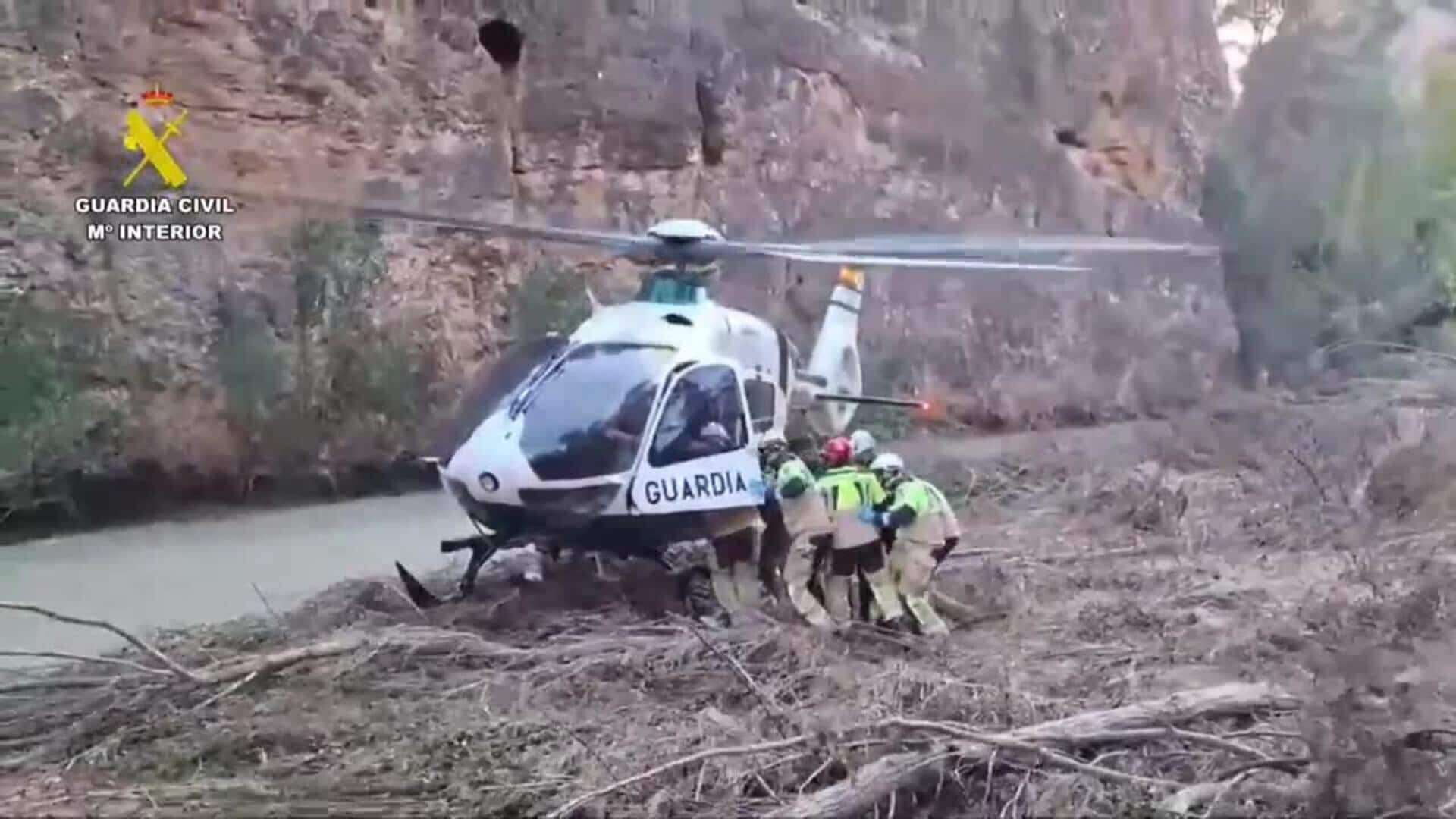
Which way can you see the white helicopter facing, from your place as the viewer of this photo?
facing the viewer and to the left of the viewer

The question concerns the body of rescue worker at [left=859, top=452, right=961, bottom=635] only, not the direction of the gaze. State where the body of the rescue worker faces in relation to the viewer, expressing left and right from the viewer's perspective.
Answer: facing to the left of the viewer

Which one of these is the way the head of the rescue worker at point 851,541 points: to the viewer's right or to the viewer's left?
to the viewer's left

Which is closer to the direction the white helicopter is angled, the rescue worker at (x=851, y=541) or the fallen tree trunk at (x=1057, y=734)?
the fallen tree trunk

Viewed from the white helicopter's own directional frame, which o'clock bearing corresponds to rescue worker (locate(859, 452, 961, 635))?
The rescue worker is roughly at 8 o'clock from the white helicopter.

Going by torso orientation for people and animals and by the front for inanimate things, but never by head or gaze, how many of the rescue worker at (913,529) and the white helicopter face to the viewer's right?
0

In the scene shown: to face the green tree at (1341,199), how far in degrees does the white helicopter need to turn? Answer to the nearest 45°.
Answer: approximately 180°
